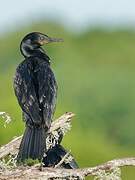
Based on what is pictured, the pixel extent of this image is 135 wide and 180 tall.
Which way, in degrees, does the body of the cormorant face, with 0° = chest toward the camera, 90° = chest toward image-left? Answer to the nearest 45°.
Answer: approximately 180°
